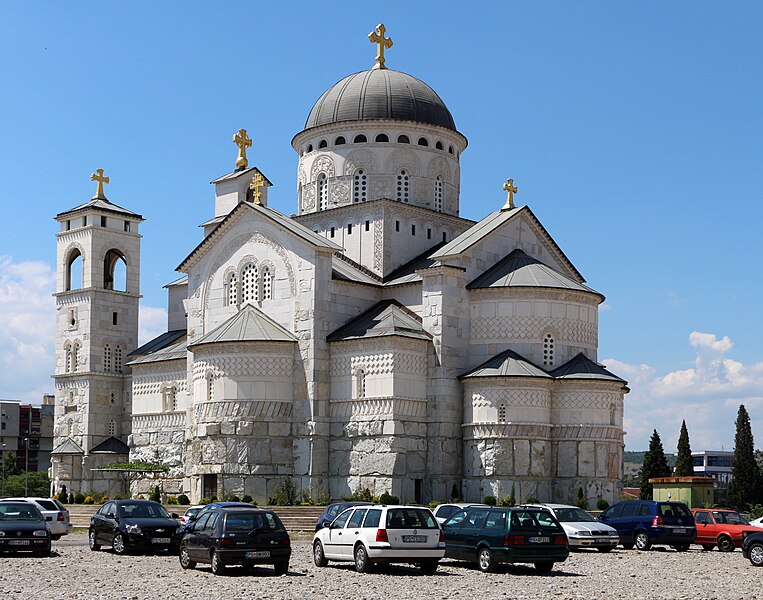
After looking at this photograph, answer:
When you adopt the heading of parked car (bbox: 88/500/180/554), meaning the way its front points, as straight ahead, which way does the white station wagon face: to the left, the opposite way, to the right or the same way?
the opposite way

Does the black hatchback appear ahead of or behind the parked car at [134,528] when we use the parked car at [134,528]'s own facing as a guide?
ahead

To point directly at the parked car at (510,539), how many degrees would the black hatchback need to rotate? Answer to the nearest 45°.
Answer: approximately 135° to its right

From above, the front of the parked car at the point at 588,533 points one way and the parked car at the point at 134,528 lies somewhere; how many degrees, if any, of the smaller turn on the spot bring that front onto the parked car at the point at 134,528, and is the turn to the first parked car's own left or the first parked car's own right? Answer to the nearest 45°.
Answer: approximately 90° to the first parked car's own right

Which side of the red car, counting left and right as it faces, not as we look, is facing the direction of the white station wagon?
right

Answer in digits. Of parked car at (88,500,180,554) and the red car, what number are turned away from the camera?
0

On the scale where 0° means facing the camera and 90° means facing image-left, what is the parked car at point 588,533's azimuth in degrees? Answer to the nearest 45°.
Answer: approximately 315°

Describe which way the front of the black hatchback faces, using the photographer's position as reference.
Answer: facing away from the viewer and to the left of the viewer

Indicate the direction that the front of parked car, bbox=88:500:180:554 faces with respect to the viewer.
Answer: facing the viewer and to the right of the viewer

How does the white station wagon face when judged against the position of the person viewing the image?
facing away from the viewer and to the left of the viewer
